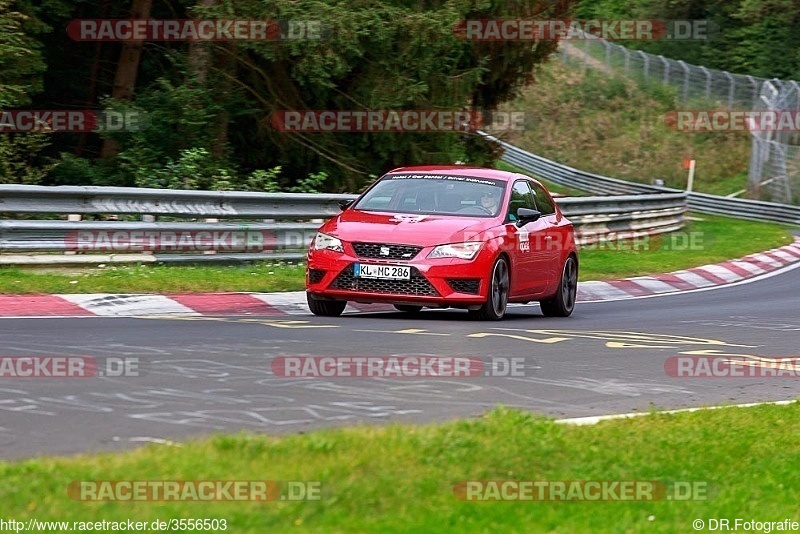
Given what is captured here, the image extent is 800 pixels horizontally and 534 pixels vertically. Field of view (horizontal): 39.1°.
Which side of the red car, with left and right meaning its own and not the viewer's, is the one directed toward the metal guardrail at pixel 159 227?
right

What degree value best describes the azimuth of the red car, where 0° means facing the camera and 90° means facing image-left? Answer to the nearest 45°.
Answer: approximately 45°

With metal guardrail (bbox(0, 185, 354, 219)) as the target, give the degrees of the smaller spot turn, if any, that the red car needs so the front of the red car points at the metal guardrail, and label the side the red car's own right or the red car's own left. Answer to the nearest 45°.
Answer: approximately 90° to the red car's own right
